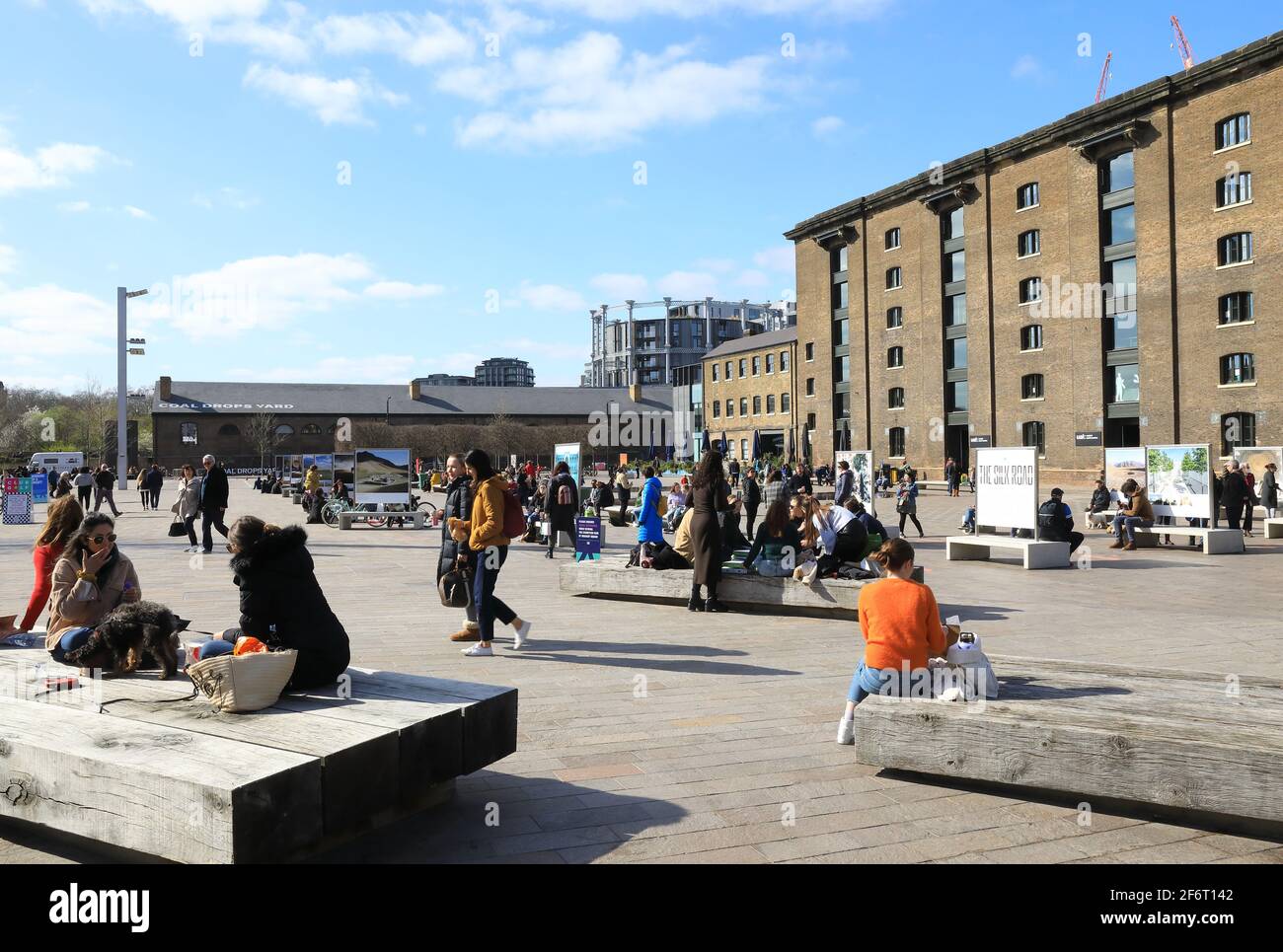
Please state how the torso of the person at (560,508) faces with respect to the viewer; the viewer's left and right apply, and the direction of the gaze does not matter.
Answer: facing away from the viewer

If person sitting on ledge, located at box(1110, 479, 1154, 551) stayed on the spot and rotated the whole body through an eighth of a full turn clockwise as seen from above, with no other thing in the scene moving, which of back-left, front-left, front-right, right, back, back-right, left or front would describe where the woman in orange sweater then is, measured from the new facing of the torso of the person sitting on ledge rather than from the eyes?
left

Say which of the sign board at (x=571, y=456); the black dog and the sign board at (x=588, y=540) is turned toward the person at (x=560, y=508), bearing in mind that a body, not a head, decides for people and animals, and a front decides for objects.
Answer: the sign board at (x=571, y=456)

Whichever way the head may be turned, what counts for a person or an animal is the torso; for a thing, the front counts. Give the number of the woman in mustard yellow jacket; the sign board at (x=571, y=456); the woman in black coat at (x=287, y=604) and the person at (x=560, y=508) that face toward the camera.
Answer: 1

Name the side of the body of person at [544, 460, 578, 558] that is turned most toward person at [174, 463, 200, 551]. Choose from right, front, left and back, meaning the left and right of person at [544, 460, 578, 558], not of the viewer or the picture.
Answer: left

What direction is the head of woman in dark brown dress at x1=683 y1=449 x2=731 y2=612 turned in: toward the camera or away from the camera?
away from the camera

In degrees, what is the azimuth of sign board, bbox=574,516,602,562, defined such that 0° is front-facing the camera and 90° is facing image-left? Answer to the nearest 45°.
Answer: approximately 0°

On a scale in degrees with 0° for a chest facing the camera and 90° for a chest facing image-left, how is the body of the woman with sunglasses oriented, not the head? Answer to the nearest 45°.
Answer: approximately 315°

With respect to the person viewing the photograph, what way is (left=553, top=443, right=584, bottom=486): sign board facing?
facing the viewer

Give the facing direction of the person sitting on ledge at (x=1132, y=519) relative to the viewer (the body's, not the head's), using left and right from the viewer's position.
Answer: facing the viewer and to the left of the viewer

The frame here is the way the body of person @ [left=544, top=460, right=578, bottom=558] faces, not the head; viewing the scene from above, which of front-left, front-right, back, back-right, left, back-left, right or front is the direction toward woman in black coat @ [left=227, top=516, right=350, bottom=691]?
back

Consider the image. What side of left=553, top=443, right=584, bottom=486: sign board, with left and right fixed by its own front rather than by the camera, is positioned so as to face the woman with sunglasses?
front

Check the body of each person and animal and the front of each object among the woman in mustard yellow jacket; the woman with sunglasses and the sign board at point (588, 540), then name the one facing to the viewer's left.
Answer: the woman in mustard yellow jacket
